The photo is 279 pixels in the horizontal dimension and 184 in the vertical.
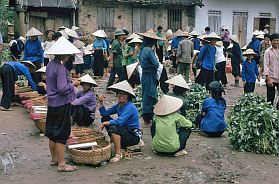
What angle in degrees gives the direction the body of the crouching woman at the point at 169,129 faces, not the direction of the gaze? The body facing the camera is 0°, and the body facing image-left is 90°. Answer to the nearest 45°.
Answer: approximately 225°

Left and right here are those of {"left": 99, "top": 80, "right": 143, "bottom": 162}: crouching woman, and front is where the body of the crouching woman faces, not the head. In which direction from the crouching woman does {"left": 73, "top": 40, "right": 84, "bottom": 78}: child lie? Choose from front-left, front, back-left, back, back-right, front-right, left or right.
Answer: right

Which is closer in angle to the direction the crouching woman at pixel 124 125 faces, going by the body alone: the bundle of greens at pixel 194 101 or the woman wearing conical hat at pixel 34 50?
the woman wearing conical hat

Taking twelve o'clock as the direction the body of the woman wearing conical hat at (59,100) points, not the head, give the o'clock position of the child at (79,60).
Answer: The child is roughly at 9 o'clock from the woman wearing conical hat.

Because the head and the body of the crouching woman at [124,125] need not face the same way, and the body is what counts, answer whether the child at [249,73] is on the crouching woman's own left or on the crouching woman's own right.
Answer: on the crouching woman's own right

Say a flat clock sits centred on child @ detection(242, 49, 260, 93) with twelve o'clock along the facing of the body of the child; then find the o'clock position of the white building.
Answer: The white building is roughly at 6 o'clock from the child.

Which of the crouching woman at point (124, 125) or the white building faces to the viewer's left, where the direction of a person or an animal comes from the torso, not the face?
the crouching woman

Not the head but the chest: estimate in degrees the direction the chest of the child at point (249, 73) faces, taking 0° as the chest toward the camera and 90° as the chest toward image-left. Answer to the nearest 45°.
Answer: approximately 0°

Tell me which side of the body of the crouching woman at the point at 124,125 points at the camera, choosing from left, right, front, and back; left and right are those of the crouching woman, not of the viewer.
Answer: left

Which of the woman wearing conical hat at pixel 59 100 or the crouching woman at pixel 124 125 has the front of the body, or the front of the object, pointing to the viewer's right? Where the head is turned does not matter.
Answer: the woman wearing conical hat

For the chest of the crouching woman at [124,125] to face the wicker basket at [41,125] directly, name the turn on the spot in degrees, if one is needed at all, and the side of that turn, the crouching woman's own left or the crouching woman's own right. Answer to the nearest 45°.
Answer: approximately 45° to the crouching woman's own right

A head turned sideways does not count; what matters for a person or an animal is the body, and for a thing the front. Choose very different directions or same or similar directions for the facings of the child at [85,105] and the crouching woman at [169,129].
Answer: very different directions

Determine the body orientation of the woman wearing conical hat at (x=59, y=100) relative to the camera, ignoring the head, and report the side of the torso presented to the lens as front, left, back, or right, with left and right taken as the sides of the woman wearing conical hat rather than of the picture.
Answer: right
